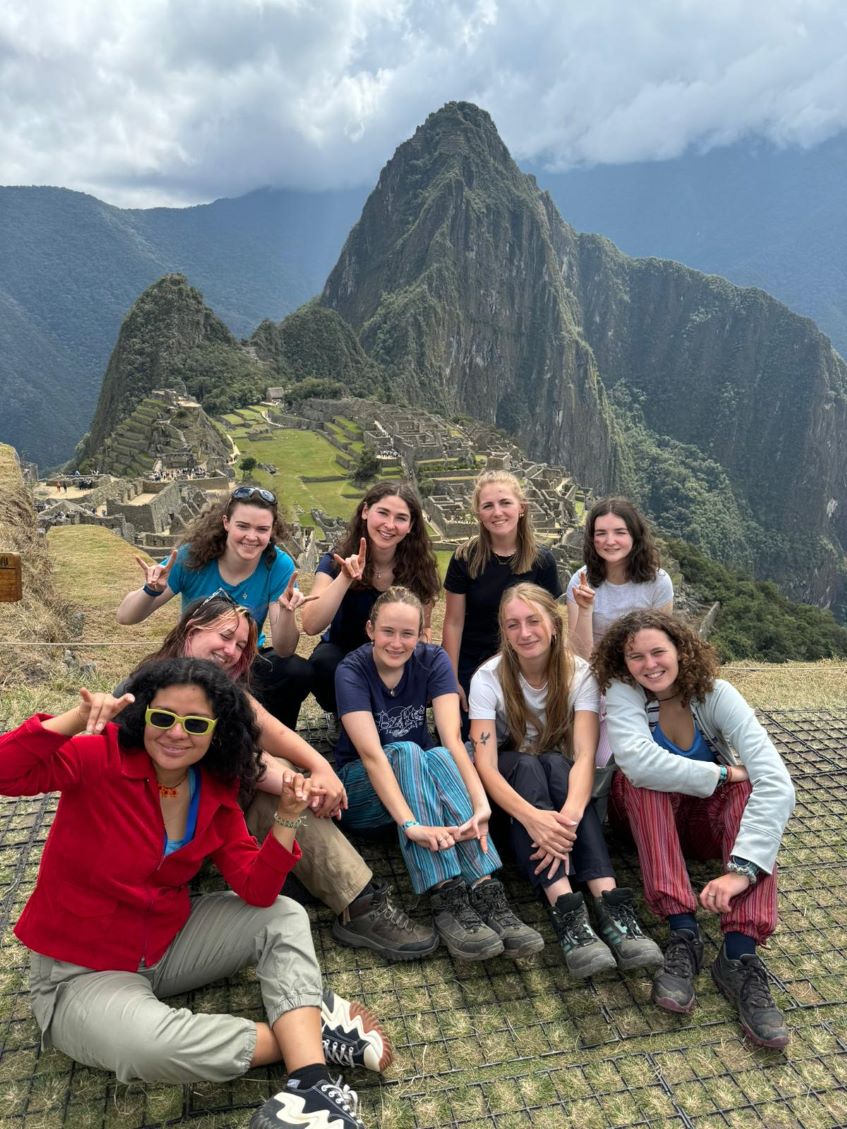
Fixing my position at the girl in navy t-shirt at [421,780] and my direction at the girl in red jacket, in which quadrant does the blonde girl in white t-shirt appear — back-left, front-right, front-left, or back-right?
back-left

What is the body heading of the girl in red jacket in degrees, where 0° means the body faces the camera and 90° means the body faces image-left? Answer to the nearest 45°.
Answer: approximately 315°

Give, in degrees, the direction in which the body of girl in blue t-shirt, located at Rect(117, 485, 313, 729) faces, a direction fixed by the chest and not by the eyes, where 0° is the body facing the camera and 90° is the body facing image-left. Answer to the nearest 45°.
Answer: approximately 0°

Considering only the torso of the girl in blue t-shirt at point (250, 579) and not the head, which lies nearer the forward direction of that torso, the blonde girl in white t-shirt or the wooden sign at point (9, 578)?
the blonde girl in white t-shirt

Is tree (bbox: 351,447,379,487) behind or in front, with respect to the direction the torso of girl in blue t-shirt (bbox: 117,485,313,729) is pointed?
behind

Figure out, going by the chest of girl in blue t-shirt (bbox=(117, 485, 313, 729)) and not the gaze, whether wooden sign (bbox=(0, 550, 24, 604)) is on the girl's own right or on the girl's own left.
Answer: on the girl's own right

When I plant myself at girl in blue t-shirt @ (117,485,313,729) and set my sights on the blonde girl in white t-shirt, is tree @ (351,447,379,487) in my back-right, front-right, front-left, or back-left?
back-left

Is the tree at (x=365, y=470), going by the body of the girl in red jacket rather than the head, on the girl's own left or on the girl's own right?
on the girl's own left
